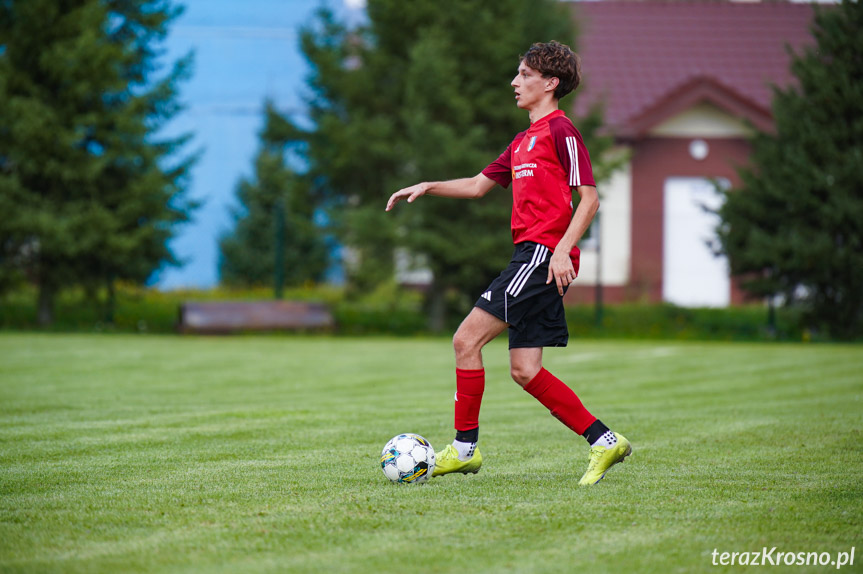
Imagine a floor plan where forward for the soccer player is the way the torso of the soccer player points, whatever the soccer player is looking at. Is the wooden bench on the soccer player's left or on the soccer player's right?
on the soccer player's right

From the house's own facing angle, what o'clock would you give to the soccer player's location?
The soccer player is roughly at 12 o'clock from the house.

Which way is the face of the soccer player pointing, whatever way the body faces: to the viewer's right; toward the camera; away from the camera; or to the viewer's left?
to the viewer's left

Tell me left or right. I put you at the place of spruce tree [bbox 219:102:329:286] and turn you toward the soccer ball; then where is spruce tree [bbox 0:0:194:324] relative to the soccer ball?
right

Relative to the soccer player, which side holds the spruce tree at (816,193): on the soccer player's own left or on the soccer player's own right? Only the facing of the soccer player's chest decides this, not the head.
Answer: on the soccer player's own right

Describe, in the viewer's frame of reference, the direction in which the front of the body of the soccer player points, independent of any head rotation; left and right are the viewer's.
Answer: facing to the left of the viewer

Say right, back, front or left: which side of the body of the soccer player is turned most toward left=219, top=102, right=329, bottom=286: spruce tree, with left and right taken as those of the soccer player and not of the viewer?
right

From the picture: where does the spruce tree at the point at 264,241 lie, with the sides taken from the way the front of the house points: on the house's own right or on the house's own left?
on the house's own right

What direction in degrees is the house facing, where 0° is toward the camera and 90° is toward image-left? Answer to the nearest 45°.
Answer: approximately 0°

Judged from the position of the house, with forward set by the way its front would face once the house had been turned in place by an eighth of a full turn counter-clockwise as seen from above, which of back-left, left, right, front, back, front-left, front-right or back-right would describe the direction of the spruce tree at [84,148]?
right

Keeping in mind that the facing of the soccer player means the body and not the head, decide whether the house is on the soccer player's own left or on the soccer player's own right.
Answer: on the soccer player's own right

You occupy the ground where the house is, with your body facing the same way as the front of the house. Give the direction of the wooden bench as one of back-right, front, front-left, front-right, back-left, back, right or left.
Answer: front-right
